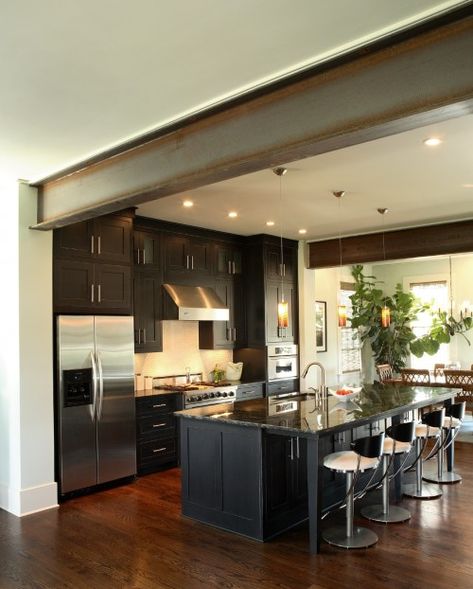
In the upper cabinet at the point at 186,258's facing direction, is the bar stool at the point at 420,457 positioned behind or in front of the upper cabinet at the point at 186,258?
in front

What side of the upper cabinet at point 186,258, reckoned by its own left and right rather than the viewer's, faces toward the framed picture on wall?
left

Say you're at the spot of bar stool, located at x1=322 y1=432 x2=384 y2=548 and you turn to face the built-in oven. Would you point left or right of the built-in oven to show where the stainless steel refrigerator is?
left

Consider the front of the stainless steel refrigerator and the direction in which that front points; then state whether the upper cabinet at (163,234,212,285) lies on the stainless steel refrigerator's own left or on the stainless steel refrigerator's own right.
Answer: on the stainless steel refrigerator's own left

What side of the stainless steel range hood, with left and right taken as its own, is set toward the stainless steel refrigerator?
right

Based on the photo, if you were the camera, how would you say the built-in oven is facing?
facing the viewer and to the right of the viewer

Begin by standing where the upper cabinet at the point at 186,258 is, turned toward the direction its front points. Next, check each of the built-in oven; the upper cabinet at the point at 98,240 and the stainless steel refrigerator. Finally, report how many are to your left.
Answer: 1
